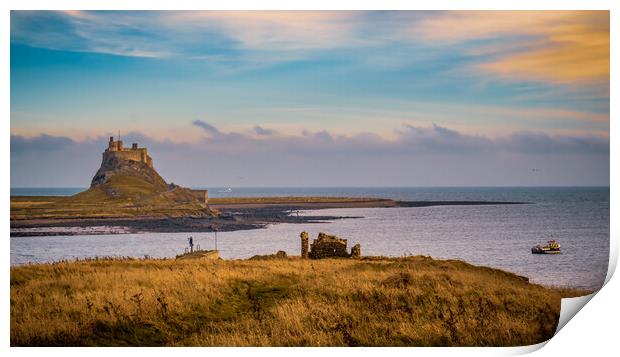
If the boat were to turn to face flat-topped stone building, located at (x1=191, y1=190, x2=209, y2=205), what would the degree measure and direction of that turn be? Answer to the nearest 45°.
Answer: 0° — it already faces it

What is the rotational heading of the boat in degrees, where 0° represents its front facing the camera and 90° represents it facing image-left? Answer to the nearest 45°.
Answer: approximately 90°
